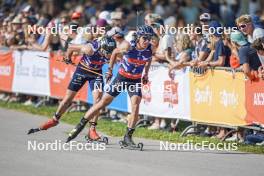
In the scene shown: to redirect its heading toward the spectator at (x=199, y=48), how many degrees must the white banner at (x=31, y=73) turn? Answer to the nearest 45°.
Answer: approximately 45° to its left

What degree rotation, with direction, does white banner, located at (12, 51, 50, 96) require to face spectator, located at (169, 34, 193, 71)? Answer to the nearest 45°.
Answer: approximately 45° to its left

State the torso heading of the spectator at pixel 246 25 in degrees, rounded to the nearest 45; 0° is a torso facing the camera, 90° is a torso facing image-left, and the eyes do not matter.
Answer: approximately 45°

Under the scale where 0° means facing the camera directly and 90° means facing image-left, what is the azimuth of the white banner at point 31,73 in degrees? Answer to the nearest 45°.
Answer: approximately 0°
